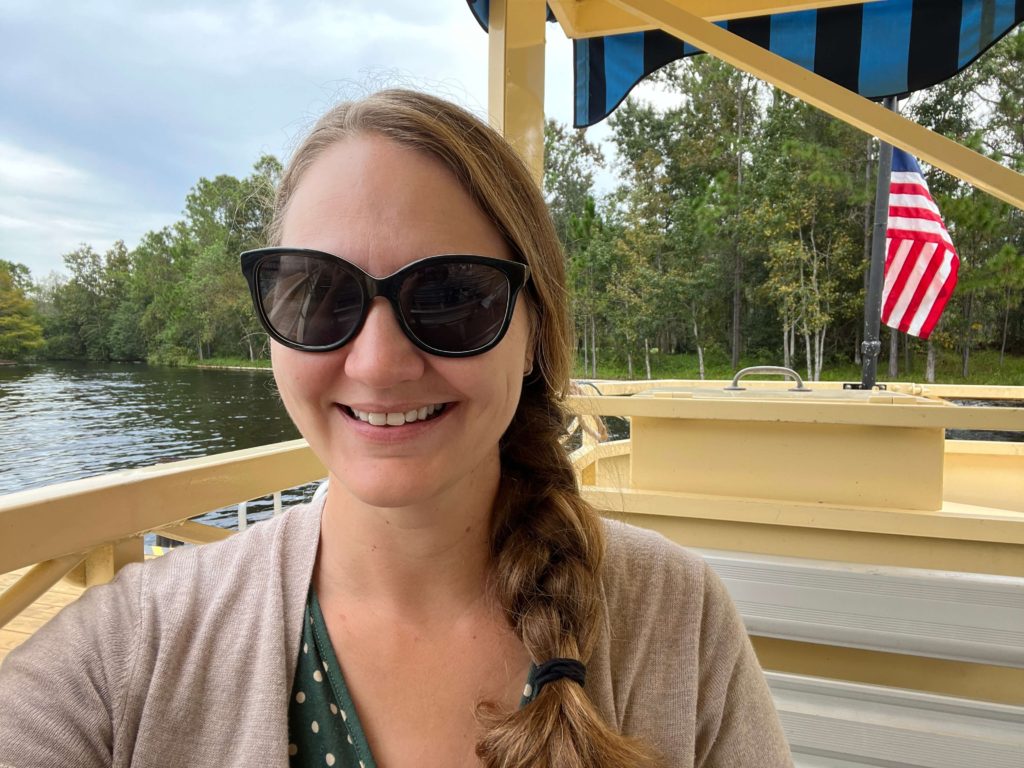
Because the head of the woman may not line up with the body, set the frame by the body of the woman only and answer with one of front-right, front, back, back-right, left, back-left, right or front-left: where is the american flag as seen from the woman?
back-left

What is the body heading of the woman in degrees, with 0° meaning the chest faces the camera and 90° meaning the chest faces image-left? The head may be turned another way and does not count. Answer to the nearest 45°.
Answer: approximately 0°

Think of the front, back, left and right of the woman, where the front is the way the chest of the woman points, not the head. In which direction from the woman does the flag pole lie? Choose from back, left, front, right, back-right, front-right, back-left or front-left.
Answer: back-left
